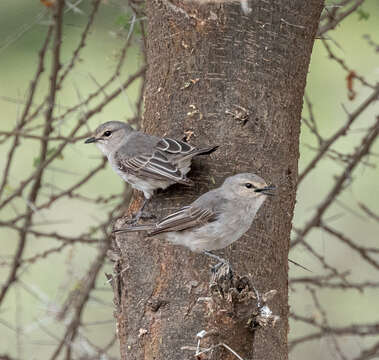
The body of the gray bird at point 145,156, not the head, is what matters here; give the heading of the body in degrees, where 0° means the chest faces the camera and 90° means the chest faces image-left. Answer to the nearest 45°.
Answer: approximately 90°

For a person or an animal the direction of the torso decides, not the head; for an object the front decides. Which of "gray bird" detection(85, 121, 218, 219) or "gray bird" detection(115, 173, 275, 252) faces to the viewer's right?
"gray bird" detection(115, 173, 275, 252)

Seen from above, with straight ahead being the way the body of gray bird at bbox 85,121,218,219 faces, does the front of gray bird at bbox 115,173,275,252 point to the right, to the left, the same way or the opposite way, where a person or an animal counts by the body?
the opposite way

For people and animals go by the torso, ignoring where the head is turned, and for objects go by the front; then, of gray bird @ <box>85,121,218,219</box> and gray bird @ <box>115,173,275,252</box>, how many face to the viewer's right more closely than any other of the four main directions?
1

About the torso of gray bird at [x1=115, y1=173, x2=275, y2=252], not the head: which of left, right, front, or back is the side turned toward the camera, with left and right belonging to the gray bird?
right
